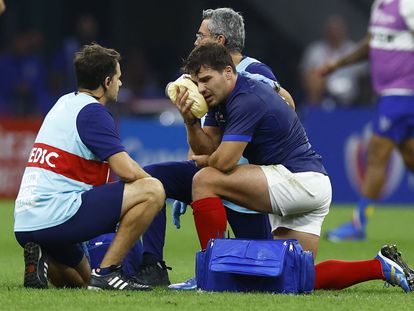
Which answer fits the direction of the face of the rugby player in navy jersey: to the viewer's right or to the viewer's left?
to the viewer's left

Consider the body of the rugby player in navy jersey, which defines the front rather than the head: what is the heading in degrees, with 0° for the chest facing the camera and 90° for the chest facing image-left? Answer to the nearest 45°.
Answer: approximately 90°

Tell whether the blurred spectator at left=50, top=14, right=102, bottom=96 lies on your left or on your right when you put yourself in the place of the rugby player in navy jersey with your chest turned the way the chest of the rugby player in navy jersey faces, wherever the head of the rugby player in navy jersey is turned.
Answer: on your right

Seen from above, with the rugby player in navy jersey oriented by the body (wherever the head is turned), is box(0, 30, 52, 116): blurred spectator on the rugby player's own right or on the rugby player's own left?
on the rugby player's own right

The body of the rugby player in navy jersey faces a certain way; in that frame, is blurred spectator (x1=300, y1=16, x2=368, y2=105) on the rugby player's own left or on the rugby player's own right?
on the rugby player's own right
